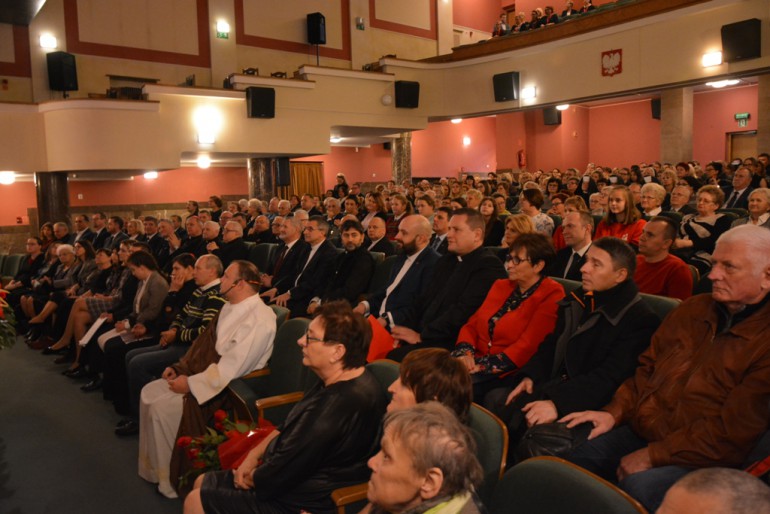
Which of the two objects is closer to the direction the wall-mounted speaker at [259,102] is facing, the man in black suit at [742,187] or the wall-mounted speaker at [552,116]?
the man in black suit

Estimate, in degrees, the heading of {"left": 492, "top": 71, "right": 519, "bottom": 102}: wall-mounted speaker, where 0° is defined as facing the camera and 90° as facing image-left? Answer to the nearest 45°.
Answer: approximately 45°

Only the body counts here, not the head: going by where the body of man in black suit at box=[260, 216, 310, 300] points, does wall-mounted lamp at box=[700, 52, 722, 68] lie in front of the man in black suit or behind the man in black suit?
behind

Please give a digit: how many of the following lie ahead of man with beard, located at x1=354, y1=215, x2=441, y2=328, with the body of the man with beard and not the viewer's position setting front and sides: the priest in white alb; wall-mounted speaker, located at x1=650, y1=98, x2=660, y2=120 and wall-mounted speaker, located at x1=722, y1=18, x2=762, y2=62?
1

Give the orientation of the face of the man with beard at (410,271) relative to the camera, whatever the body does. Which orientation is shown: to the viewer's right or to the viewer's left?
to the viewer's left

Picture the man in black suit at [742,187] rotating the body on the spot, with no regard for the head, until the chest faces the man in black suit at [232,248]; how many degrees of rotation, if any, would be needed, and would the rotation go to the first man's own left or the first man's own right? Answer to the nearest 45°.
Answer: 0° — they already face them

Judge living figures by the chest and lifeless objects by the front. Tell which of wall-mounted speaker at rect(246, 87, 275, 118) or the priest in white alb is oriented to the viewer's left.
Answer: the priest in white alb

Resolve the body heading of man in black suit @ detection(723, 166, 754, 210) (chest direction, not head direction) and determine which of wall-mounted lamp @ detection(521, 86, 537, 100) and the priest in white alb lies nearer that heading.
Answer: the priest in white alb

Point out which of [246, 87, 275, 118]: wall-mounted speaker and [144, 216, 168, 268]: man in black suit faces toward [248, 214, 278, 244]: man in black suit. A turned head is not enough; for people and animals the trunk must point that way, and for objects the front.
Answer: the wall-mounted speaker

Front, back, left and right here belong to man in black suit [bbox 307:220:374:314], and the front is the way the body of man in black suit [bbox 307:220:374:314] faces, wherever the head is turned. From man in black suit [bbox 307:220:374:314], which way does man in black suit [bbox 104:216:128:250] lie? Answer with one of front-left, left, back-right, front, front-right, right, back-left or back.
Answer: right
